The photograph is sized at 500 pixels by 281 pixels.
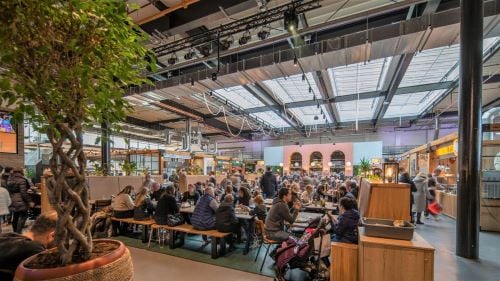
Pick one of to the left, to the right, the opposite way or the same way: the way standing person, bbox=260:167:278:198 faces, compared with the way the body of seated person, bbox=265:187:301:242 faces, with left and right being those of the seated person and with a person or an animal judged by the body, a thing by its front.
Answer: to the left

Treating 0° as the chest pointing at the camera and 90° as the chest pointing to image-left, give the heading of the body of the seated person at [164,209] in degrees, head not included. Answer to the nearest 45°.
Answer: approximately 225°

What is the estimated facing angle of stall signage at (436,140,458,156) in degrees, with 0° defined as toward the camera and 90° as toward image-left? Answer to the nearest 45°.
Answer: approximately 45°
